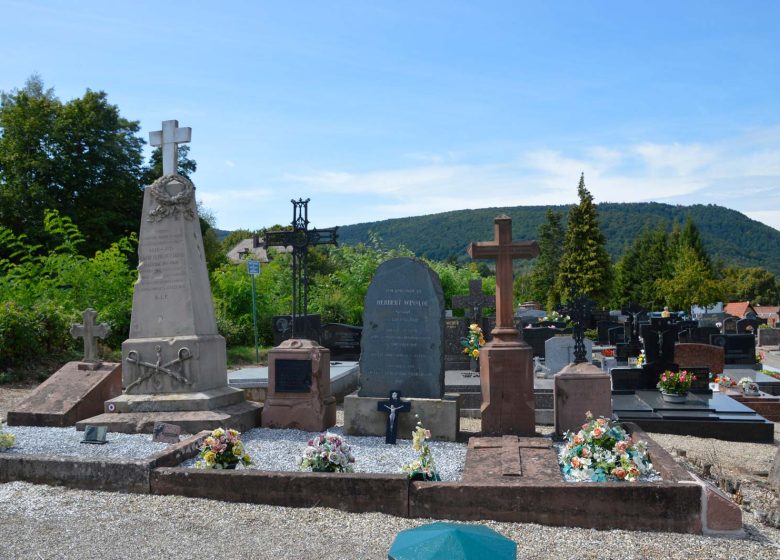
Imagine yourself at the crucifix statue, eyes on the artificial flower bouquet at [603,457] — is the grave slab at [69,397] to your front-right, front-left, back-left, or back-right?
back-right

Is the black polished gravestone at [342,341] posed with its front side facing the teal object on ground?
yes

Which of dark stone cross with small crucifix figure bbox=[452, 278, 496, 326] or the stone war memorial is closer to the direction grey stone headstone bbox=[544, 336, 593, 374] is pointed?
the stone war memorial

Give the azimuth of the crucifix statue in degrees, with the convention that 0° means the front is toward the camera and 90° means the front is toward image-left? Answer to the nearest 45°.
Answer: approximately 0°

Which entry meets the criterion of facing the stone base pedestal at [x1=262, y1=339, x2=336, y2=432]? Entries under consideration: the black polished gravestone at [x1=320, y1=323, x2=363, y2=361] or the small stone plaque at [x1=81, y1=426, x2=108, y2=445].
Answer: the black polished gravestone

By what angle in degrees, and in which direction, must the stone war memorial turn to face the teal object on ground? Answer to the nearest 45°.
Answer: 0° — it already faces it

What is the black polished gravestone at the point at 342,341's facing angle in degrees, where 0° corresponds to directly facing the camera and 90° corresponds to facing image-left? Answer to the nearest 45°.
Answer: approximately 0°

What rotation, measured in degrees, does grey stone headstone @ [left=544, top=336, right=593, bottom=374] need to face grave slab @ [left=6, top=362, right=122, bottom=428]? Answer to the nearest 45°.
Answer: approximately 45° to its right

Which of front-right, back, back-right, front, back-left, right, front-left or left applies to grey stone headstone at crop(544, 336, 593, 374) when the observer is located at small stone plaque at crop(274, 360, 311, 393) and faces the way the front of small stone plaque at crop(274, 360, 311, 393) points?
back-left

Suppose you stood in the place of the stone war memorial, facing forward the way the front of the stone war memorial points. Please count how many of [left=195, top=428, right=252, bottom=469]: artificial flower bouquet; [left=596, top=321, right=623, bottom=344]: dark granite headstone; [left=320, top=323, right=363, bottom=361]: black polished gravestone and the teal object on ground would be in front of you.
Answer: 2

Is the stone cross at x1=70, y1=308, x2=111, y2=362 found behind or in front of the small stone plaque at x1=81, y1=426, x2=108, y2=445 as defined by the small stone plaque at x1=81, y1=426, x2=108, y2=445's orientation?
behind
